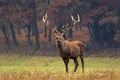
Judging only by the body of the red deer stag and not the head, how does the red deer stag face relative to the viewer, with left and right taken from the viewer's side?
facing the viewer and to the left of the viewer
